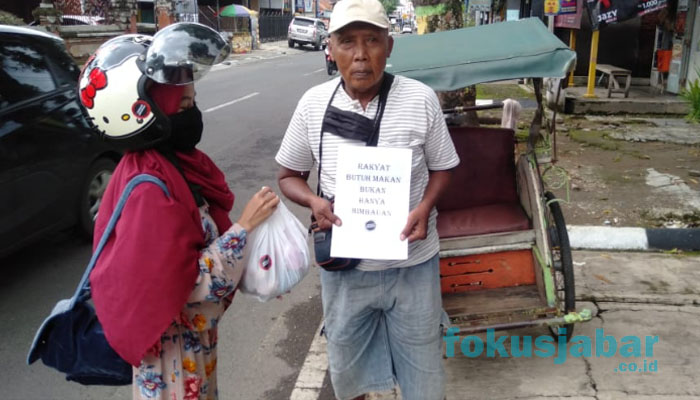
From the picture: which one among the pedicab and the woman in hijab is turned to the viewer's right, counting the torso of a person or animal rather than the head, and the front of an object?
the woman in hijab

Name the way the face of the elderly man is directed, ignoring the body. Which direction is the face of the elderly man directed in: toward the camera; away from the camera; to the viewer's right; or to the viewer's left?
toward the camera

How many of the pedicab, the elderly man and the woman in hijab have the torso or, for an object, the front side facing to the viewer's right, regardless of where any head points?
1

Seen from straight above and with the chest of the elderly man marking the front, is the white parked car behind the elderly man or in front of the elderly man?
behind

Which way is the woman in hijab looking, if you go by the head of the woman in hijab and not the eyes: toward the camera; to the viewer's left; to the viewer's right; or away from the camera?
to the viewer's right

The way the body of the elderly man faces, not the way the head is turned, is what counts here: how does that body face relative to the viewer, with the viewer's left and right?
facing the viewer

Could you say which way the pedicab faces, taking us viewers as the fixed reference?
facing the viewer

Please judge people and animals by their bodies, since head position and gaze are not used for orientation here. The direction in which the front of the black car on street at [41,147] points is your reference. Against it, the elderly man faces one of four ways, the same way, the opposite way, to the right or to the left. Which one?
the opposite way

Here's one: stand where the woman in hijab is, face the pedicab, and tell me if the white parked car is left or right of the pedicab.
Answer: left

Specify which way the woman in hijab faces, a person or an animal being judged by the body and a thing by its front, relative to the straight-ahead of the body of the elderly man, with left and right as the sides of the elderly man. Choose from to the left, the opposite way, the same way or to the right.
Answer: to the left

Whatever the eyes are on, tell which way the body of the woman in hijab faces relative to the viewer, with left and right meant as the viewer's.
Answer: facing to the right of the viewer

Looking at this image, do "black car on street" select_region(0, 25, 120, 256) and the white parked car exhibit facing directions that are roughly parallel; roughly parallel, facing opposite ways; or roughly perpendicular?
roughly parallel

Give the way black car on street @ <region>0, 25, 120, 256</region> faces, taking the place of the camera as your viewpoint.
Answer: facing away from the viewer and to the right of the viewer
